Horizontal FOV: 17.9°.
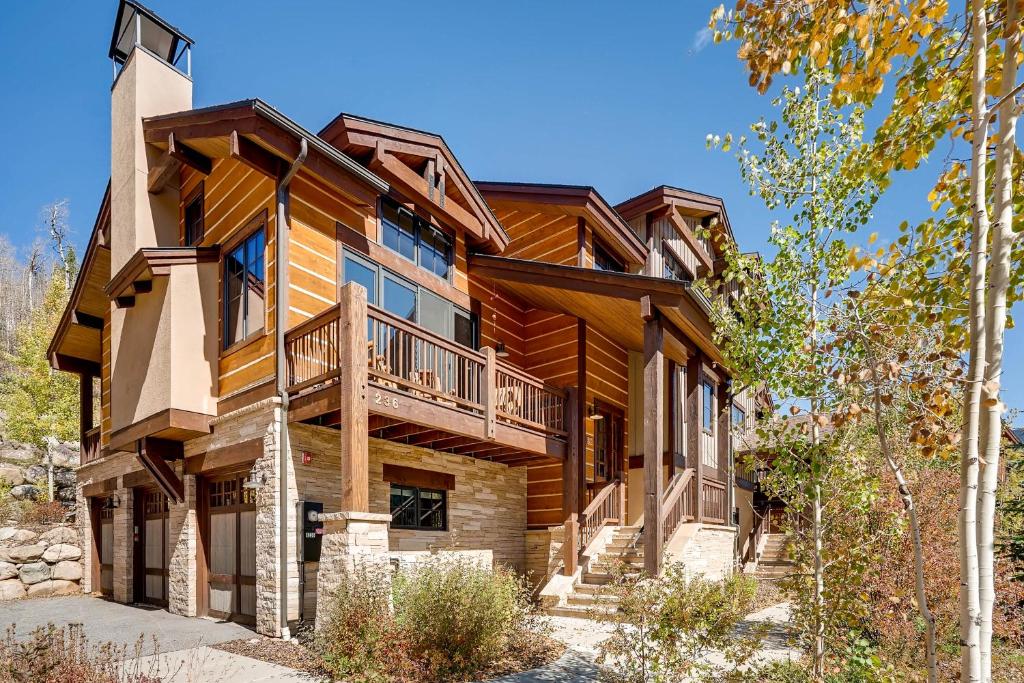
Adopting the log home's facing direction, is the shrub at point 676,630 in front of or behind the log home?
in front

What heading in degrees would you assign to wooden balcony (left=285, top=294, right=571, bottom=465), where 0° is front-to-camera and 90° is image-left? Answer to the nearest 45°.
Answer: approximately 315°

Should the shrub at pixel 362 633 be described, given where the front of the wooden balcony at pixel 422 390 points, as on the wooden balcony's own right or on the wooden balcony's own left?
on the wooden balcony's own right

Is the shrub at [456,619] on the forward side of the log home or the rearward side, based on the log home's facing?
on the forward side

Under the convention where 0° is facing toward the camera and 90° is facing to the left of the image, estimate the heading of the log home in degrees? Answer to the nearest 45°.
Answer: approximately 315°
